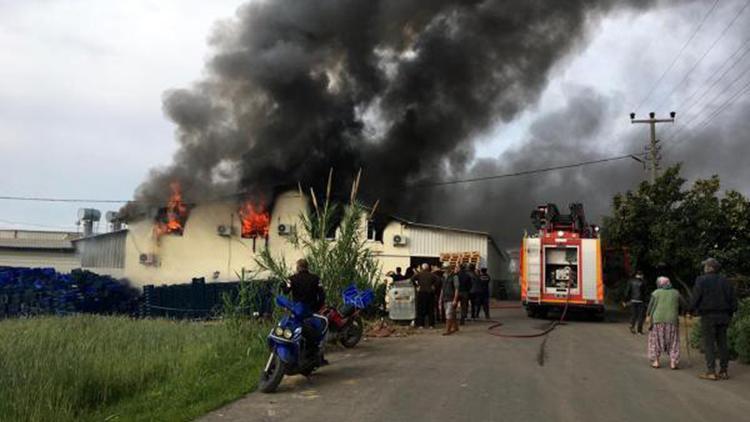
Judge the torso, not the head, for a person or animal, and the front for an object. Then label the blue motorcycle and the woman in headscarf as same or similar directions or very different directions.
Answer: very different directions

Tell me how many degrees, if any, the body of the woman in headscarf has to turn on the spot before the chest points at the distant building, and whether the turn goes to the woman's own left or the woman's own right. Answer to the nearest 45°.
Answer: approximately 45° to the woman's own left

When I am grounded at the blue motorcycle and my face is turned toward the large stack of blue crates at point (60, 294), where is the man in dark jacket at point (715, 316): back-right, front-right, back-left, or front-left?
back-right

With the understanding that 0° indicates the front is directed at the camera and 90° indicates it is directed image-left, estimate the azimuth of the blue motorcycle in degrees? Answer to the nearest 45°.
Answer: approximately 45°

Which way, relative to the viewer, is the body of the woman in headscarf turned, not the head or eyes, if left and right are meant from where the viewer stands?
facing away from the viewer

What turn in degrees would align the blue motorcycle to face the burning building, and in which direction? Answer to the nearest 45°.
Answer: approximately 135° to its right

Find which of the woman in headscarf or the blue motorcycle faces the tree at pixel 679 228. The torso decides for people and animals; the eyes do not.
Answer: the woman in headscarf
